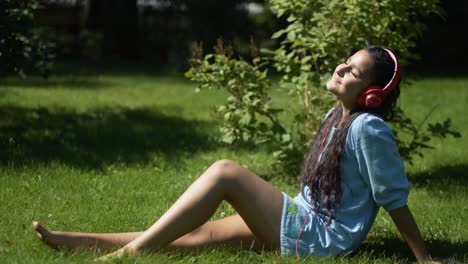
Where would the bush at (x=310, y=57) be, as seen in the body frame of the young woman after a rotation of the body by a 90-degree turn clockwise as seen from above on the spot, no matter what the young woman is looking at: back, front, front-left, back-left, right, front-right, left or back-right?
front

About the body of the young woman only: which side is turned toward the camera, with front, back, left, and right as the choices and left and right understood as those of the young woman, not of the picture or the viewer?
left

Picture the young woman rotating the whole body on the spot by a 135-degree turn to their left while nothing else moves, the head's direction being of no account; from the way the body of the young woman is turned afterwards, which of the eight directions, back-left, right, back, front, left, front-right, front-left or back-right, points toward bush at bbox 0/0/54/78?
back
